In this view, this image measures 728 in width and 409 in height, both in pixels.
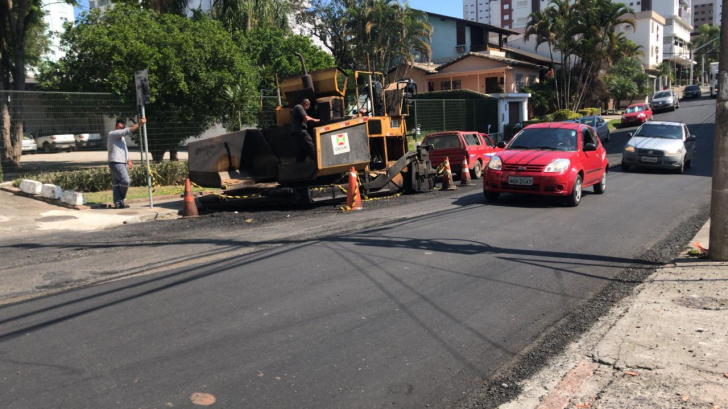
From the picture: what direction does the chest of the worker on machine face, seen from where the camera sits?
to the viewer's right

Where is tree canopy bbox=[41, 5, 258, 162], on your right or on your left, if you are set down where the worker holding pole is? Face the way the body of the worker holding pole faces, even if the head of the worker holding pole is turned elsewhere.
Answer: on your left

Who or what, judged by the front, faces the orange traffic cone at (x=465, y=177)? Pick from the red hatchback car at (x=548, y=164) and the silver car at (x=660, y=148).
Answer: the silver car

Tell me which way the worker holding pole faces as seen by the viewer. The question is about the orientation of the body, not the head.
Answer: to the viewer's right

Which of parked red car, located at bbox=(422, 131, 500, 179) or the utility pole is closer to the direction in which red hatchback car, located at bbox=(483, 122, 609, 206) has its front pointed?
the utility pole
